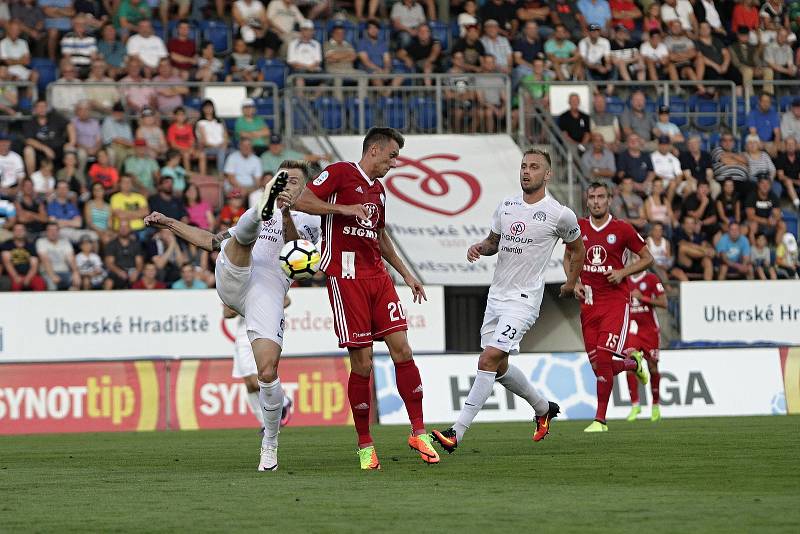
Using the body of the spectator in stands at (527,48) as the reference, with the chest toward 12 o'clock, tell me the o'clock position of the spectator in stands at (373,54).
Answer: the spectator in stands at (373,54) is roughly at 2 o'clock from the spectator in stands at (527,48).

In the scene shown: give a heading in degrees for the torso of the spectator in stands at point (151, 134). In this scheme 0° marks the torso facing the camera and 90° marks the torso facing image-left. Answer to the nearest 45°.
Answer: approximately 0°

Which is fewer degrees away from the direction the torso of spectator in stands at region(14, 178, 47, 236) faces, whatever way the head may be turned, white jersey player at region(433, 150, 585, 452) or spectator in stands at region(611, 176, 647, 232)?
the white jersey player

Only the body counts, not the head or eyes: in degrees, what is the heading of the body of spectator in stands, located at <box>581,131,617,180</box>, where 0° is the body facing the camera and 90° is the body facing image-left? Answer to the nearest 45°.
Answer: approximately 0°
